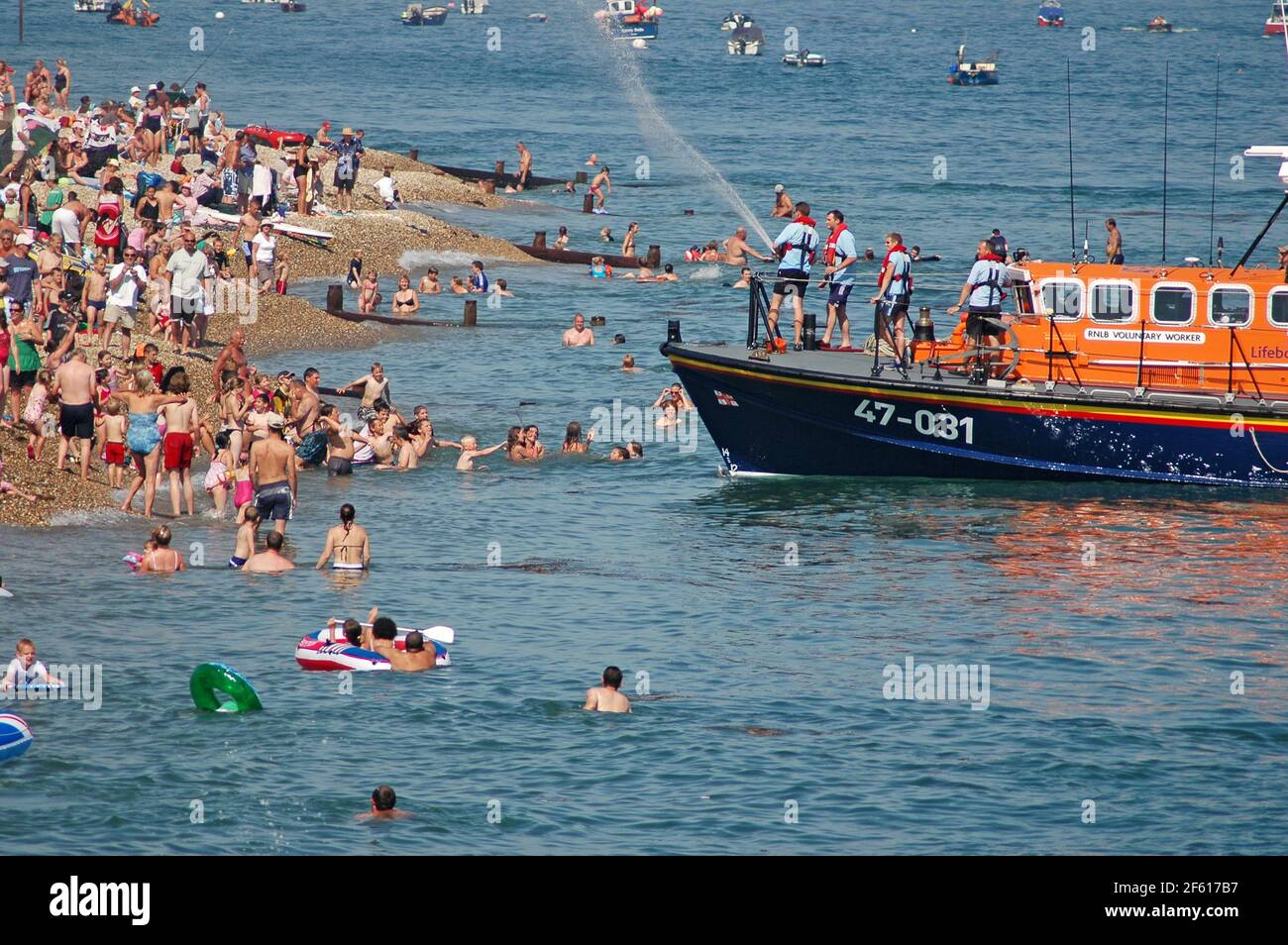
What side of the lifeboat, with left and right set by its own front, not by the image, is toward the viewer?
left

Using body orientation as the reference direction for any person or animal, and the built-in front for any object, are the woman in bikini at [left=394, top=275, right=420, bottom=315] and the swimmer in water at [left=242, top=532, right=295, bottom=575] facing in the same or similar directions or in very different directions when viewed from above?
very different directions

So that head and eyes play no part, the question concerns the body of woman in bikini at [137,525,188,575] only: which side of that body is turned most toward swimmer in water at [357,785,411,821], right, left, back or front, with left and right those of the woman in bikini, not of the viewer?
back

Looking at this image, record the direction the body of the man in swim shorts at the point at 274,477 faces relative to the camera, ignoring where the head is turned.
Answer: away from the camera

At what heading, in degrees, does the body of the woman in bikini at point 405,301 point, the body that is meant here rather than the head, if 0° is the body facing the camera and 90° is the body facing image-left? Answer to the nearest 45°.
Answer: approximately 0°

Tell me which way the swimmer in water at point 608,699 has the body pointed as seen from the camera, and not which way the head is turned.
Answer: away from the camera

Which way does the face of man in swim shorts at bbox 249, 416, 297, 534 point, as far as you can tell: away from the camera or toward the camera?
away from the camera

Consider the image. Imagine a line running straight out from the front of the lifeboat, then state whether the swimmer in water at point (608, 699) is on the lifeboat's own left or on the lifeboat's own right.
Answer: on the lifeboat's own left

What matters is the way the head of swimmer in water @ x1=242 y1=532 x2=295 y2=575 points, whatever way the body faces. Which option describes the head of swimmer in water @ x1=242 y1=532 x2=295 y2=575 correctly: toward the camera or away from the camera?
away from the camera

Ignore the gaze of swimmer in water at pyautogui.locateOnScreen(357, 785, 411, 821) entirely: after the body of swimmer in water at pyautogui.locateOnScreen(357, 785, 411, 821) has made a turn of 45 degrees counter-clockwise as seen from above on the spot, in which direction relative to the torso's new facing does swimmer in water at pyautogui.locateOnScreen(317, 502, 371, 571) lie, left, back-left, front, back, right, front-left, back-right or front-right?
front-right

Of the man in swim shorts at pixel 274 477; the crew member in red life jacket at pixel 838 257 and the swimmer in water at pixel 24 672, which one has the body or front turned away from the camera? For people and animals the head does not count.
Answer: the man in swim shorts

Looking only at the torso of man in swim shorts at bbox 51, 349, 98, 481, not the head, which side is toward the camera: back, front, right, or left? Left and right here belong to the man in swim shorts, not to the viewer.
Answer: back
